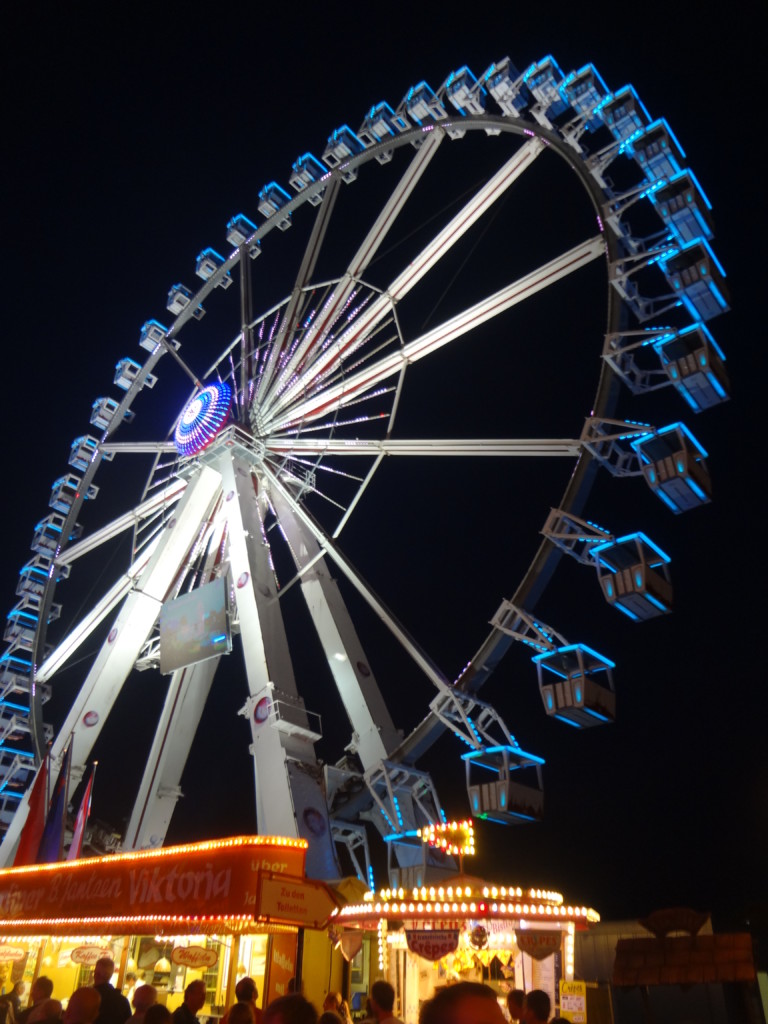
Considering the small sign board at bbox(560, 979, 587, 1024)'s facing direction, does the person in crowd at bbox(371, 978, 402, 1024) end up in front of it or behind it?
in front

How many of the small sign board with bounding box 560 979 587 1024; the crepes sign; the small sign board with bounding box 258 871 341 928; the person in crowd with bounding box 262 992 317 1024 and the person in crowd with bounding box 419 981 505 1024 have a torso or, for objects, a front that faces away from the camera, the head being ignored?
2

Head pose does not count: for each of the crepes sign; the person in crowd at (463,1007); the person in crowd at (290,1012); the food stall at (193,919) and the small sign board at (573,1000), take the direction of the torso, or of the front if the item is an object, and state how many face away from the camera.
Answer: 2

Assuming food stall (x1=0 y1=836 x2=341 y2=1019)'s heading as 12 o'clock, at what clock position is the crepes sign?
The crepes sign is roughly at 8 o'clock from the food stall.

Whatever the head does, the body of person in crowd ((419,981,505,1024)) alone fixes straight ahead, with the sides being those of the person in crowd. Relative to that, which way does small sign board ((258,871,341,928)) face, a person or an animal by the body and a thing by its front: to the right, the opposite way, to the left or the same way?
the opposite way

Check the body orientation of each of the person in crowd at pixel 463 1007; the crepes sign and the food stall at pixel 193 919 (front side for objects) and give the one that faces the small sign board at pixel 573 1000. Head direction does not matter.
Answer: the person in crowd

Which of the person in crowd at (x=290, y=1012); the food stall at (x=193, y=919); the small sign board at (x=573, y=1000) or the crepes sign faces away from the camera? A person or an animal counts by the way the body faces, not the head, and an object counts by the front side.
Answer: the person in crowd

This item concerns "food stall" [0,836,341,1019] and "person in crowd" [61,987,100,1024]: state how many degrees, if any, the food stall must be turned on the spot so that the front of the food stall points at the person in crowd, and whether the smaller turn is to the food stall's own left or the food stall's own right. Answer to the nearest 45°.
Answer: approximately 45° to the food stall's own left

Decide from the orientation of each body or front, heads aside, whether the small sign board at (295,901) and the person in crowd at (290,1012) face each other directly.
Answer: yes

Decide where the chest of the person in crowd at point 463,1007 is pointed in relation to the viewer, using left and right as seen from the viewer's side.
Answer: facing away from the viewer

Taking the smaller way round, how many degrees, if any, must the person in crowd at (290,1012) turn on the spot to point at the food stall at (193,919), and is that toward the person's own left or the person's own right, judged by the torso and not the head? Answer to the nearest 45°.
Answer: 0° — they already face it

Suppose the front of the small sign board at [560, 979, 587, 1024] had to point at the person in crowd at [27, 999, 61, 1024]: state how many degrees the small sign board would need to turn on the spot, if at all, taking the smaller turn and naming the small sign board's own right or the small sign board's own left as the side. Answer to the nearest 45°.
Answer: approximately 45° to the small sign board's own right

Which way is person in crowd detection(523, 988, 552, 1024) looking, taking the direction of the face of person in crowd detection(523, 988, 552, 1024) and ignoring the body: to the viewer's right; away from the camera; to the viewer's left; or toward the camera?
away from the camera

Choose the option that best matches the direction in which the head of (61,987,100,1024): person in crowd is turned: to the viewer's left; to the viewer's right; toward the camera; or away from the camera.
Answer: away from the camera

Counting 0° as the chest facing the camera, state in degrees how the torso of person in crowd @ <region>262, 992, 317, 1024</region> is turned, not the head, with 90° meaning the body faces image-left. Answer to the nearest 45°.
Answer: approximately 180°
